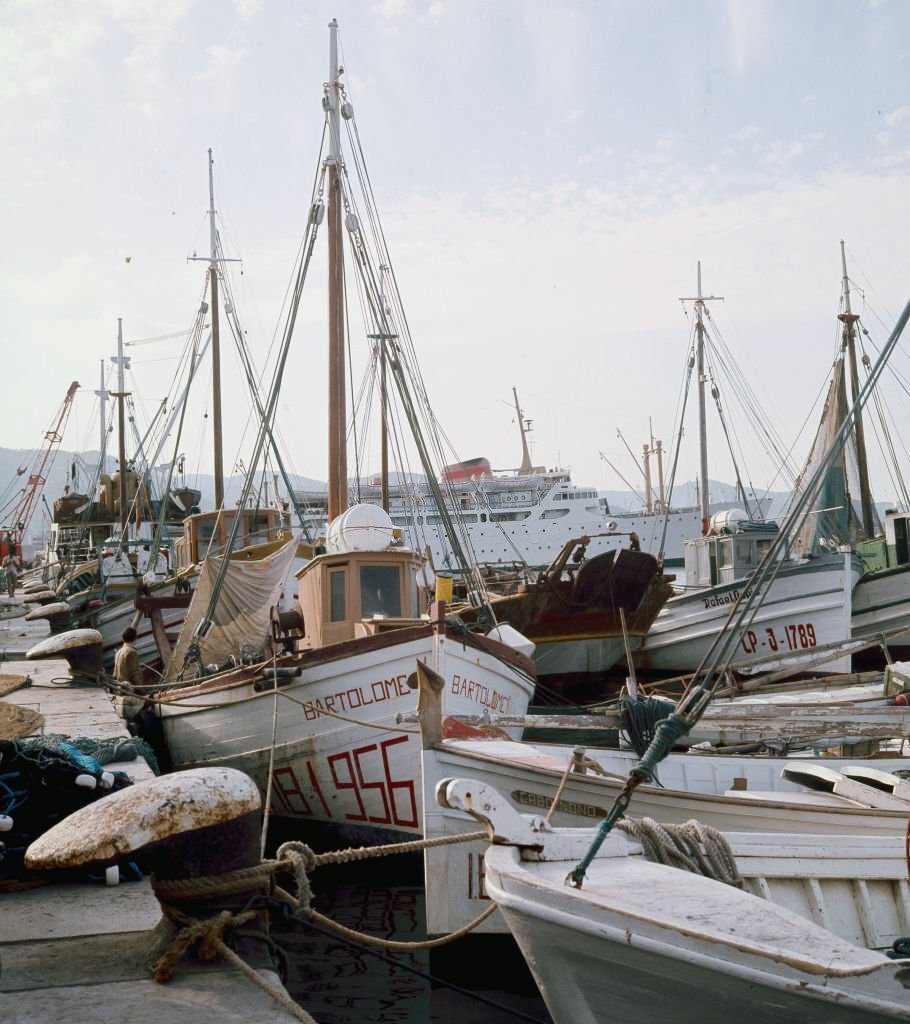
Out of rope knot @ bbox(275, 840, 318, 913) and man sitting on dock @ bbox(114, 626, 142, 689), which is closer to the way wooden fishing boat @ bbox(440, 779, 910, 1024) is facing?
the rope knot

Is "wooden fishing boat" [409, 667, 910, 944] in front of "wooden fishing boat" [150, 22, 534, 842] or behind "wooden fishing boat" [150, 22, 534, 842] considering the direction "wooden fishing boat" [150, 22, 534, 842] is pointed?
in front

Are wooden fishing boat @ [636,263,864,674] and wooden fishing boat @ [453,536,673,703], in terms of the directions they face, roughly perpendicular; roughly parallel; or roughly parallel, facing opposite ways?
roughly parallel

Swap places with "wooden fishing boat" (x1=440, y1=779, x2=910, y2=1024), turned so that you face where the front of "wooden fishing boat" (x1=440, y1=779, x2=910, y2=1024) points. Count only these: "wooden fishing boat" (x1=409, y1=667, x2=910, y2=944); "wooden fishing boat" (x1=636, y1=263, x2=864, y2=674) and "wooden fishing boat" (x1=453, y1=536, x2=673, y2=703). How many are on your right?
3

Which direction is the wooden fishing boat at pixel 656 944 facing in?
to the viewer's left

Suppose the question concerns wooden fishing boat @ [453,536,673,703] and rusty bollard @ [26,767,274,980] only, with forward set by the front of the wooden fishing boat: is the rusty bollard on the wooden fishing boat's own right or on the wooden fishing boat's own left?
on the wooden fishing boat's own right

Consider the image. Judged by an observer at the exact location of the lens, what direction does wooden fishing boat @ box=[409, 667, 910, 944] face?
facing to the left of the viewer

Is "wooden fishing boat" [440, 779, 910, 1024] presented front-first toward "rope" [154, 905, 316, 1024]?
yes

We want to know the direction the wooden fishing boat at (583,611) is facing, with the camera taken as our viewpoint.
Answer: facing the viewer and to the right of the viewer

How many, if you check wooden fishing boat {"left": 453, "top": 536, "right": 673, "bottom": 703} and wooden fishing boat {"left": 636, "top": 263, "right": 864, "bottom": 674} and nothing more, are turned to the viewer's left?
0

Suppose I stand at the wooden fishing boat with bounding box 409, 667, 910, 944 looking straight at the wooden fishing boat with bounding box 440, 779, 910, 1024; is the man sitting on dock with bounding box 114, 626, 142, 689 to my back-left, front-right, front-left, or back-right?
back-right

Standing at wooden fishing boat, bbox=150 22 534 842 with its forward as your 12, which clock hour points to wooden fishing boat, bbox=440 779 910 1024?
wooden fishing boat, bbox=440 779 910 1024 is roughly at 1 o'clock from wooden fishing boat, bbox=150 22 534 842.

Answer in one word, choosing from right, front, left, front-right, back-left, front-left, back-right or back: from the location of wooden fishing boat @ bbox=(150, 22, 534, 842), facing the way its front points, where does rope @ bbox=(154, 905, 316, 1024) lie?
front-right

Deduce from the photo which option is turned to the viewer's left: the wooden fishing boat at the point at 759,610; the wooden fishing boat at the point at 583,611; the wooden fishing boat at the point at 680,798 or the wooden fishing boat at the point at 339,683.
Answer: the wooden fishing boat at the point at 680,798
